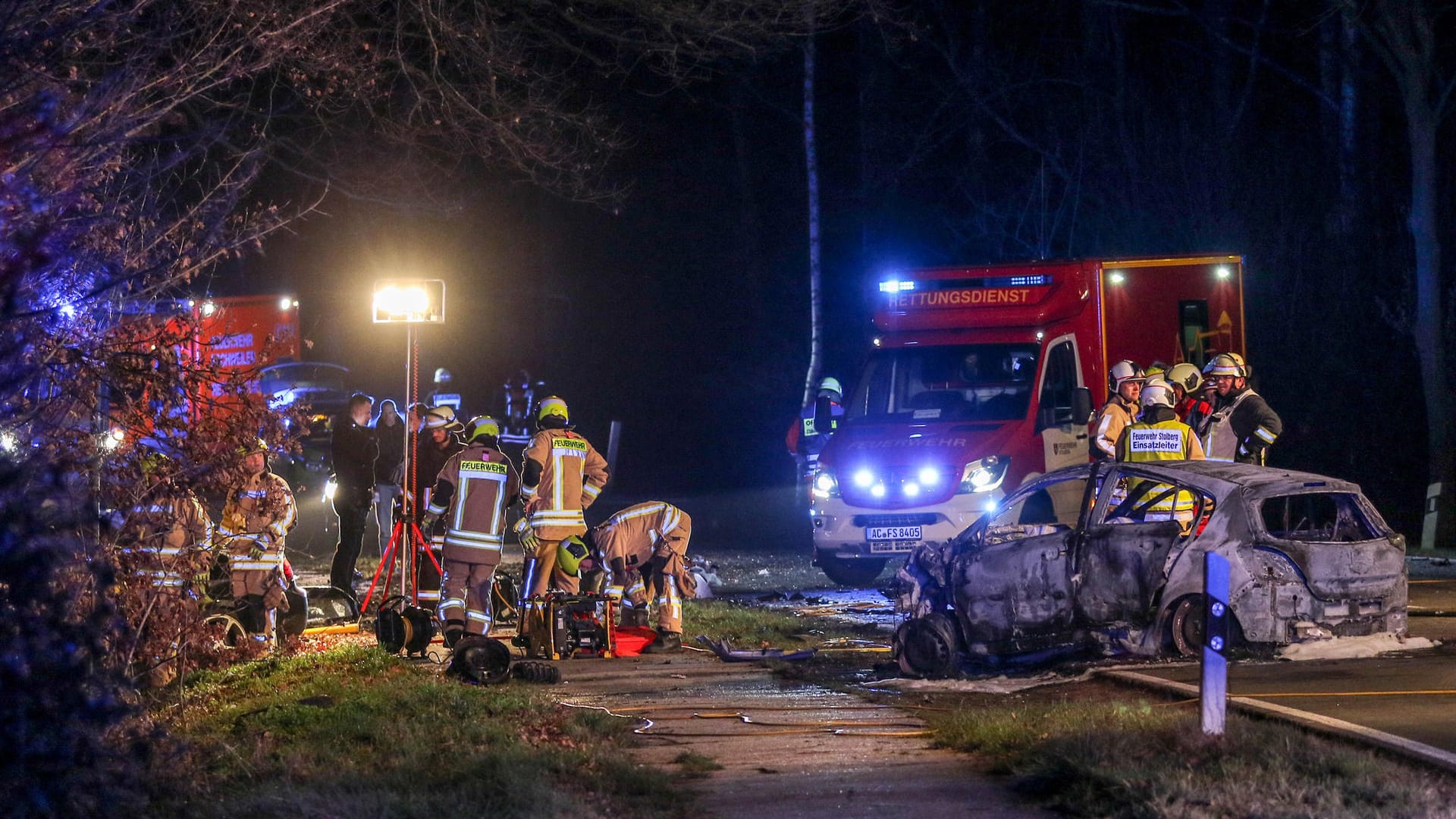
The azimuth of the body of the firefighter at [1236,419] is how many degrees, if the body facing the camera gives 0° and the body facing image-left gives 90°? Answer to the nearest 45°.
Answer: approximately 45°

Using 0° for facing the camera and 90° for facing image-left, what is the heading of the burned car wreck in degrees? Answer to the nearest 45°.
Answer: approximately 135°

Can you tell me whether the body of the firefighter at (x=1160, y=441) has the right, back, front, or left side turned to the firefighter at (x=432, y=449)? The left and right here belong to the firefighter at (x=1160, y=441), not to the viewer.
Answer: left

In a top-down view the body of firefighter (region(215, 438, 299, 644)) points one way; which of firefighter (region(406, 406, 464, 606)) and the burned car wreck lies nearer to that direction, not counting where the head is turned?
the burned car wreck

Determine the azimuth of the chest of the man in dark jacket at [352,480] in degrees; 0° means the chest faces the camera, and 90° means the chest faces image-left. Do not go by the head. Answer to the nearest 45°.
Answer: approximately 270°

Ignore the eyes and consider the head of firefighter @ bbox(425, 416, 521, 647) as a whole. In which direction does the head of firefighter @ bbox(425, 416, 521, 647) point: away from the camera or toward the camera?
away from the camera

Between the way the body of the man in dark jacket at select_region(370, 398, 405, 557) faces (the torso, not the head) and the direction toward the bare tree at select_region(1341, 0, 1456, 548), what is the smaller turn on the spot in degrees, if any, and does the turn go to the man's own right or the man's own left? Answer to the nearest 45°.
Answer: approximately 90° to the man's own left

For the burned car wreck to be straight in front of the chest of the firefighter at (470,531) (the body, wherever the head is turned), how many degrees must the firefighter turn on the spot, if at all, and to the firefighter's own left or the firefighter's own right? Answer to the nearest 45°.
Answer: approximately 135° to the firefighter's own right

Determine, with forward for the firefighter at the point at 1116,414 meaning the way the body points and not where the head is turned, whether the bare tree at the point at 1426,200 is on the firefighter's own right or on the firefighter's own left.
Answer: on the firefighter's own left

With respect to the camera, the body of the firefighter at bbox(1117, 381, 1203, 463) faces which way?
away from the camera

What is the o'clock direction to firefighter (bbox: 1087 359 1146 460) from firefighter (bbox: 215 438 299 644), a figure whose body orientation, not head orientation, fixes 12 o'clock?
firefighter (bbox: 1087 359 1146 460) is roughly at 9 o'clock from firefighter (bbox: 215 438 299 644).

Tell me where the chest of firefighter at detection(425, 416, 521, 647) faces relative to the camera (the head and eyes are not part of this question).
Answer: away from the camera

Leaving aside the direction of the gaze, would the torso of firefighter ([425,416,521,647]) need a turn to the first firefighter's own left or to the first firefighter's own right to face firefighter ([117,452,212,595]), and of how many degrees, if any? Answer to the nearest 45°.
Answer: approximately 135° to the first firefighter's own left
